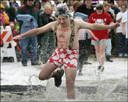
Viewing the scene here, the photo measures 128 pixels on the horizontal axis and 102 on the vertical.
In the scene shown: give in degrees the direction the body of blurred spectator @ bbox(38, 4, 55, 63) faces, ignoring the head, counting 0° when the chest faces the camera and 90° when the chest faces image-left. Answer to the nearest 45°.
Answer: approximately 0°

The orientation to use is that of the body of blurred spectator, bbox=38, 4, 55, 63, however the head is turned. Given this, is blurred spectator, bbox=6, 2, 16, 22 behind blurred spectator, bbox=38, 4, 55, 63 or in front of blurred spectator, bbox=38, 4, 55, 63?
behind
